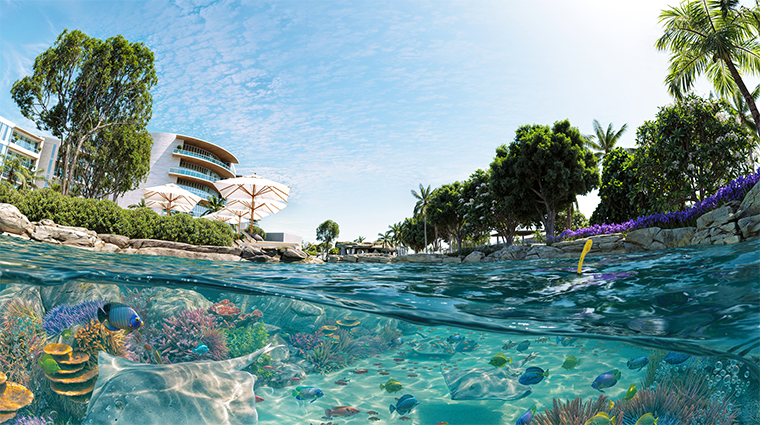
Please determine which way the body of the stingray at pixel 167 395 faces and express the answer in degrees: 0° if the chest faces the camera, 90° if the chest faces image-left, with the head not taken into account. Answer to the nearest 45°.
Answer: approximately 45°

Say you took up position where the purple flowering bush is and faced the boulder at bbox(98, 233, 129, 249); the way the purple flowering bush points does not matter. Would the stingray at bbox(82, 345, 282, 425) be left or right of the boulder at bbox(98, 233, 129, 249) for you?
left

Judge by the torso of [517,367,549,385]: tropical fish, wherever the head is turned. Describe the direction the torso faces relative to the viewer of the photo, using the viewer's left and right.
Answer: facing to the left of the viewer

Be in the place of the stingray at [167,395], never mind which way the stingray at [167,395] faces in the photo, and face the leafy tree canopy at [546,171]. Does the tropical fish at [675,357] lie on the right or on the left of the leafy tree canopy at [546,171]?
right

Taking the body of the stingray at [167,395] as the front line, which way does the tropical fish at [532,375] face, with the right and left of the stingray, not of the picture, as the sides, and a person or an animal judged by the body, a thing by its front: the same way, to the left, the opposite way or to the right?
to the right

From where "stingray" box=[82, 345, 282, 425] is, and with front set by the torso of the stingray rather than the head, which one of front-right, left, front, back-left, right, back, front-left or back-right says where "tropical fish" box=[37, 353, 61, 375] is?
right
